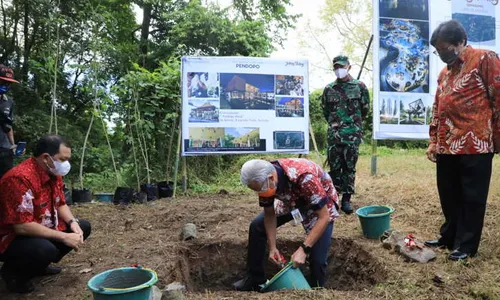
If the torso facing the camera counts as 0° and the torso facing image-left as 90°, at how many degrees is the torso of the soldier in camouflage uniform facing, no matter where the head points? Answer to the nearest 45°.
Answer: approximately 0°

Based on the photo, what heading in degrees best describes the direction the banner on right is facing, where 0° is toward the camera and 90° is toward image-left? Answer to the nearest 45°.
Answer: approximately 0°

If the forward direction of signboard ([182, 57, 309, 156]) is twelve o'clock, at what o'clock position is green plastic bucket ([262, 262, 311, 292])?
The green plastic bucket is roughly at 12 o'clock from the signboard.

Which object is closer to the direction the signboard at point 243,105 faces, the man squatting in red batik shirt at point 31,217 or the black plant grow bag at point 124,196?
the man squatting in red batik shirt

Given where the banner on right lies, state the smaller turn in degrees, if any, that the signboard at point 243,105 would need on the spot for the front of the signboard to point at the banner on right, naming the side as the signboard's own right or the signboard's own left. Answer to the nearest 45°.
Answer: approximately 90° to the signboard's own left

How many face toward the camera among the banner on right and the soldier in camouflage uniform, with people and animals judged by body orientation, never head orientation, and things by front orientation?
2

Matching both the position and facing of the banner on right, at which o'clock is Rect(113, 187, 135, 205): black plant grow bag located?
The black plant grow bag is roughly at 2 o'clock from the banner on right.

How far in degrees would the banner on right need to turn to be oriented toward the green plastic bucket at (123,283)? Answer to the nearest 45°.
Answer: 0° — it already faces it

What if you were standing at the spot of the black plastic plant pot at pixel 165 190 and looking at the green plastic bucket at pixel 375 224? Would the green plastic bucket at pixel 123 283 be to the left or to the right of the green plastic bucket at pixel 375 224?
right
